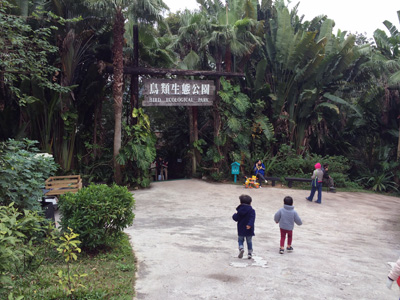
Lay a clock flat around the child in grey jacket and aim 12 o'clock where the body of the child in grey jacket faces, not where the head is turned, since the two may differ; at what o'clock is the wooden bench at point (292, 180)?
The wooden bench is roughly at 12 o'clock from the child in grey jacket.

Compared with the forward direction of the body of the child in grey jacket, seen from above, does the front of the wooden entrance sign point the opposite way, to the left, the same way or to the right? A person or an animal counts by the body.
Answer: the opposite way

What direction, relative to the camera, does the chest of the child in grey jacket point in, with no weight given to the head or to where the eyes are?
away from the camera

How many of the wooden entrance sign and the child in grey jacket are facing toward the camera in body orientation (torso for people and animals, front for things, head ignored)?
1

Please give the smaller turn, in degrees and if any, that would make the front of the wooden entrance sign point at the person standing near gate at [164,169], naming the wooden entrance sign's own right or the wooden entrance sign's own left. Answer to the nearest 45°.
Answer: approximately 180°

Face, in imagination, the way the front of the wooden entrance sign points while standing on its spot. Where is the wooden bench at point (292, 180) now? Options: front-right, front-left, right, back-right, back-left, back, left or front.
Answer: left

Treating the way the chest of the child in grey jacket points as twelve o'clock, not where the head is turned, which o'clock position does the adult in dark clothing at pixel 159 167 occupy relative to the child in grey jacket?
The adult in dark clothing is roughly at 11 o'clock from the child in grey jacket.

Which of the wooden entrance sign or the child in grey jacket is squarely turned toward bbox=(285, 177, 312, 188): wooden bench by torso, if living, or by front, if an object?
the child in grey jacket

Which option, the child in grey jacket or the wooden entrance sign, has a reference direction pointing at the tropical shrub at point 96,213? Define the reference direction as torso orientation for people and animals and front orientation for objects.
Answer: the wooden entrance sign
